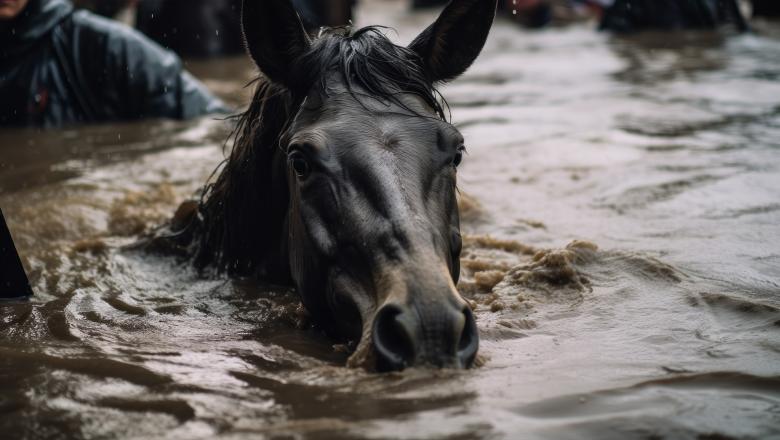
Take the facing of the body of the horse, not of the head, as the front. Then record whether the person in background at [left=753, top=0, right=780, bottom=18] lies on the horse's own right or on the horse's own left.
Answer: on the horse's own left

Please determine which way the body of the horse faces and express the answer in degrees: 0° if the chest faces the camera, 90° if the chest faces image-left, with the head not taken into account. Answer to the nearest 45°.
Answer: approximately 315°
